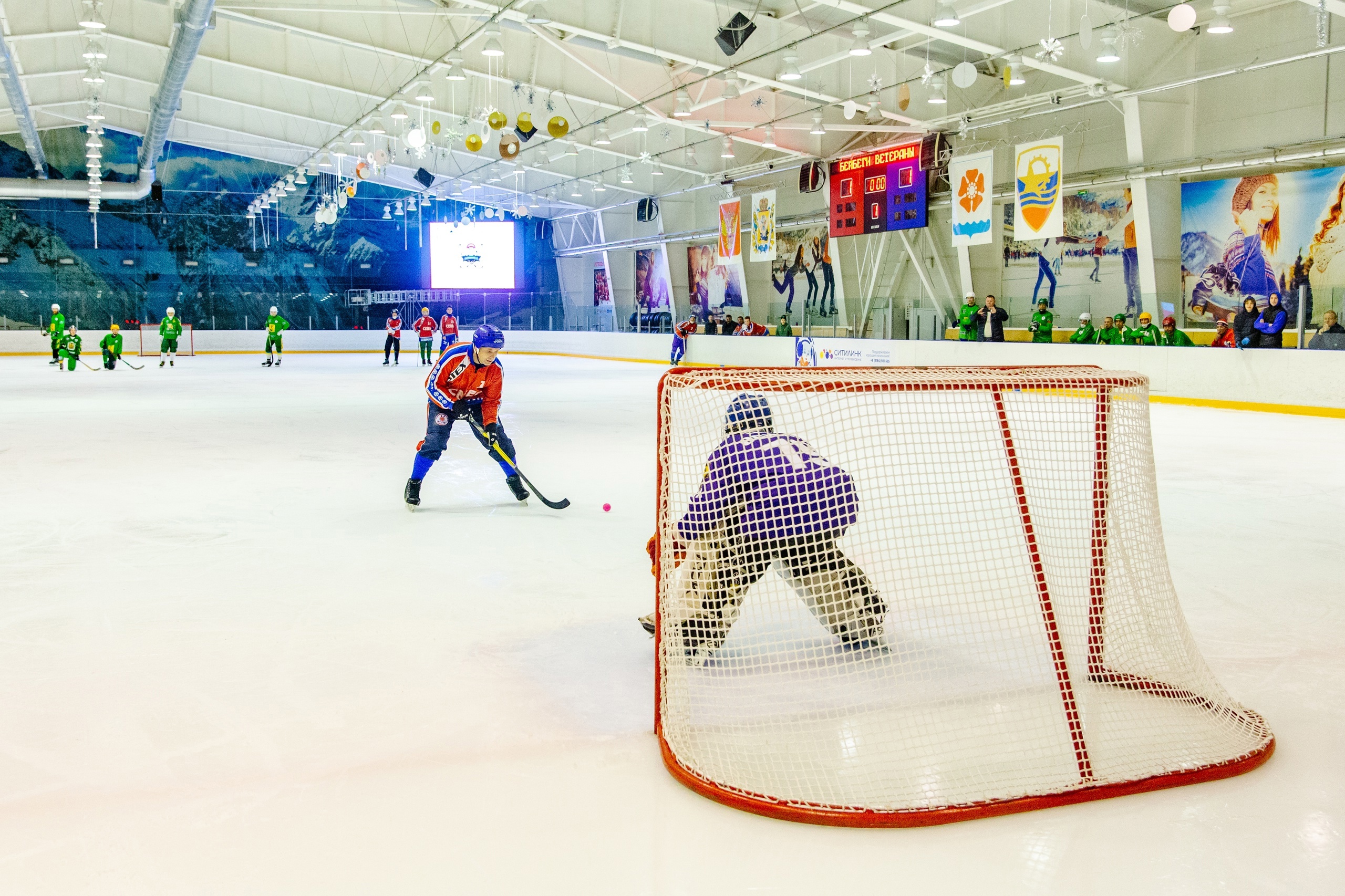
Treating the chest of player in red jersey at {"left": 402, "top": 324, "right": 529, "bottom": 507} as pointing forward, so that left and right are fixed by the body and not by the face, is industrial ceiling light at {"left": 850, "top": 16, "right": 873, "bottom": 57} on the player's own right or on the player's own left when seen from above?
on the player's own left

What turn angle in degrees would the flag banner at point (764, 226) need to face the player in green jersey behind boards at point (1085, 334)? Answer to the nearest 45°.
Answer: approximately 90° to its left

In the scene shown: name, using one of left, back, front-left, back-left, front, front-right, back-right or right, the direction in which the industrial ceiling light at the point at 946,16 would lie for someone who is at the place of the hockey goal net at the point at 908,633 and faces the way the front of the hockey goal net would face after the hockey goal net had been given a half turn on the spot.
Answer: back-left

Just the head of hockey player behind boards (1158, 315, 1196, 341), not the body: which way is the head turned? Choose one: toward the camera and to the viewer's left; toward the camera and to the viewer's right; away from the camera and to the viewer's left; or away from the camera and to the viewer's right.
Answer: toward the camera and to the viewer's left

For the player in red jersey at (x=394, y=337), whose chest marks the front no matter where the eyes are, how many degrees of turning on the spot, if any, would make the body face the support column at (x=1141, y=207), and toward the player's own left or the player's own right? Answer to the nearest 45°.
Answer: approximately 45° to the player's own left

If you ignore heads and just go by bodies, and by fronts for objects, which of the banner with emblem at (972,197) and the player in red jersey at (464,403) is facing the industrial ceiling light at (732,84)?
the banner with emblem

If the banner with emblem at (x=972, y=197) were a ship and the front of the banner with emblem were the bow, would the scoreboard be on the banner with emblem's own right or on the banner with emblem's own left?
on the banner with emblem's own right

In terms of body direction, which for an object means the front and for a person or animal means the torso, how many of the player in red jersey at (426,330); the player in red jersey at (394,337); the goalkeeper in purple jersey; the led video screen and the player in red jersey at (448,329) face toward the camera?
4

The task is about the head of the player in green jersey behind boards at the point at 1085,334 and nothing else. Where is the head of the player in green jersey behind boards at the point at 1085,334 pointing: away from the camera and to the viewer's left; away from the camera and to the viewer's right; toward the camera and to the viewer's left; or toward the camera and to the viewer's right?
toward the camera and to the viewer's left

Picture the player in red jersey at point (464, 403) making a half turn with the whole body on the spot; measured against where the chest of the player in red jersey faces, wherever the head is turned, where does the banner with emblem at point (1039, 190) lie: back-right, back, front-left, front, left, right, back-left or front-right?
right

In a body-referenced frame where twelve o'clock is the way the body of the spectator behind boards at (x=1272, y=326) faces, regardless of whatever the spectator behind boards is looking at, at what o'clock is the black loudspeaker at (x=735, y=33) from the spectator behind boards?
The black loudspeaker is roughly at 1 o'clock from the spectator behind boards.

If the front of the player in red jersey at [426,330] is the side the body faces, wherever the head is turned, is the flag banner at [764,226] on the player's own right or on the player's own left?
on the player's own left

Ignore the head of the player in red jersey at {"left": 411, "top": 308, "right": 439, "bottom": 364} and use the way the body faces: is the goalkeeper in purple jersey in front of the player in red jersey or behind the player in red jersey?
in front

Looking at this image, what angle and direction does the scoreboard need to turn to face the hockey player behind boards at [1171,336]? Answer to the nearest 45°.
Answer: approximately 90° to its left

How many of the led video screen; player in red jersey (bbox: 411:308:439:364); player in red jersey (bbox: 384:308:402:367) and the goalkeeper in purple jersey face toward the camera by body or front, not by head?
3

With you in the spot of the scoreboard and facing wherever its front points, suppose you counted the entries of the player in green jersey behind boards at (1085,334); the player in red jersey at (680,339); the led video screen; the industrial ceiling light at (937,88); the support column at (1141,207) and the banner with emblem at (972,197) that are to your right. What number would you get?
2
